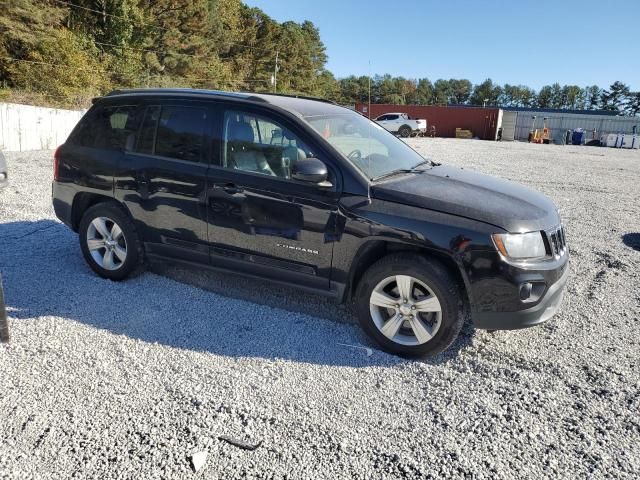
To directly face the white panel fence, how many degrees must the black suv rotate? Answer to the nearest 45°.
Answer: approximately 180°

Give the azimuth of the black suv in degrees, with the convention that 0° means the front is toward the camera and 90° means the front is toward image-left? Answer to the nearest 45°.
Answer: approximately 315°

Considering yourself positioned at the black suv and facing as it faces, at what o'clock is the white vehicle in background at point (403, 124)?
The white vehicle in background is roughly at 8 o'clock from the black suv.

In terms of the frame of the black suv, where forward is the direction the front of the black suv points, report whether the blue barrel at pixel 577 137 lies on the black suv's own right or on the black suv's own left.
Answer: on the black suv's own left

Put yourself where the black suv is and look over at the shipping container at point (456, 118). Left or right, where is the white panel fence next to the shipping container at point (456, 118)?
left

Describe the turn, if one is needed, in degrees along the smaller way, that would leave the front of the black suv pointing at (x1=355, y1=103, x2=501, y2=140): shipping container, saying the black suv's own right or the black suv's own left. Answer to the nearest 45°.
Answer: approximately 135° to the black suv's own left
